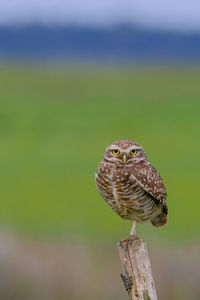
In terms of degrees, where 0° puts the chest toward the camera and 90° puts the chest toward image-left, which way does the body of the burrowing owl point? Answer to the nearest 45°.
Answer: approximately 45°
